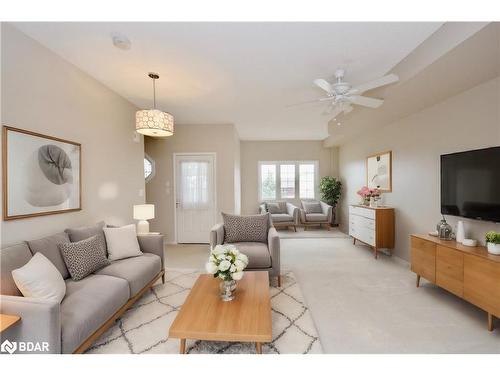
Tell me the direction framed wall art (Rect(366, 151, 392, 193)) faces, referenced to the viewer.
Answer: facing the viewer and to the left of the viewer

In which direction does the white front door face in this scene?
toward the camera

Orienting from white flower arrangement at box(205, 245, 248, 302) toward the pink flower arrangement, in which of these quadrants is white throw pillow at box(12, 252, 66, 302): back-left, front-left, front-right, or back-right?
back-left

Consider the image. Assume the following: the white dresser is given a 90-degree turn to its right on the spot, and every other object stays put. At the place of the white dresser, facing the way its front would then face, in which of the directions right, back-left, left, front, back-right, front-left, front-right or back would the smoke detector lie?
left

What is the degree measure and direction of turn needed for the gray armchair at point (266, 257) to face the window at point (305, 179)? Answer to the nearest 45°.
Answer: approximately 180°

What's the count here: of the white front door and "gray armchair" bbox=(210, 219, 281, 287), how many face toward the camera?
2

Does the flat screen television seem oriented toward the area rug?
yes

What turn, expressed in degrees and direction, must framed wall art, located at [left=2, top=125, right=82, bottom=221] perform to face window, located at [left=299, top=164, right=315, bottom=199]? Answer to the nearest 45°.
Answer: approximately 45° to its left

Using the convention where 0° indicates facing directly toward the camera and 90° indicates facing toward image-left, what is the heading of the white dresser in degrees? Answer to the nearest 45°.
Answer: approximately 45°

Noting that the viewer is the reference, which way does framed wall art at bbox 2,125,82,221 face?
facing the viewer and to the right of the viewer

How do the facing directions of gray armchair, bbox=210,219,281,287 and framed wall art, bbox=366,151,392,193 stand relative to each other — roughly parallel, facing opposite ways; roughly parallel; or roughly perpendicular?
roughly perpendicular

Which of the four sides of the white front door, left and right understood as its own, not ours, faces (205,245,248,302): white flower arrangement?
front

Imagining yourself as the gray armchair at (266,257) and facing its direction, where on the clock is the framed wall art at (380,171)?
The framed wall art is roughly at 8 o'clock from the gray armchair.

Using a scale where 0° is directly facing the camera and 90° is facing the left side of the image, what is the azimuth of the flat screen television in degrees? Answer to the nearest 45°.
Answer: approximately 45°

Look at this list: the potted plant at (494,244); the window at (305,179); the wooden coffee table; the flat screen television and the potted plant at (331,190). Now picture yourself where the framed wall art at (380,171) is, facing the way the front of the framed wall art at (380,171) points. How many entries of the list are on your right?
2

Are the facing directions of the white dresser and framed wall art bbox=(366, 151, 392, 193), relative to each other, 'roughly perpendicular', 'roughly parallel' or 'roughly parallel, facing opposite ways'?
roughly parallel

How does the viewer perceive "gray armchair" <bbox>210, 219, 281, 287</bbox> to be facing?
facing the viewer

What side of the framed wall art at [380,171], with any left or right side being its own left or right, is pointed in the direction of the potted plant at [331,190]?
right
